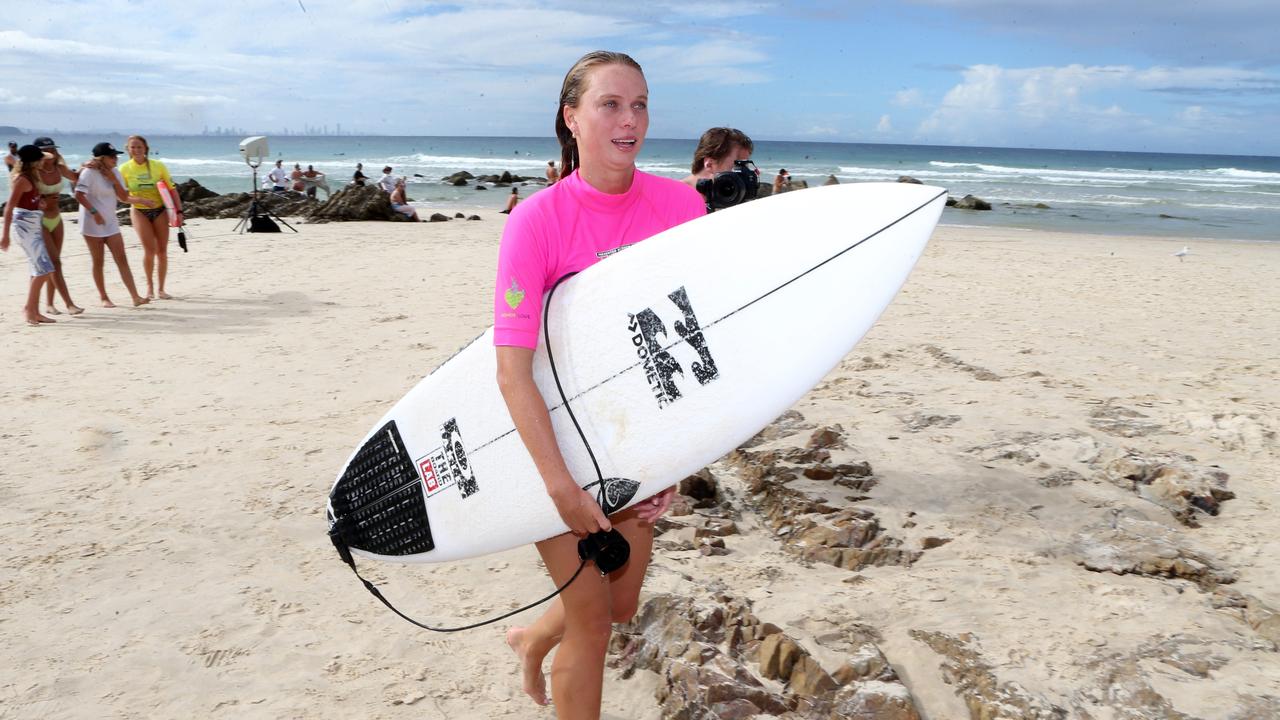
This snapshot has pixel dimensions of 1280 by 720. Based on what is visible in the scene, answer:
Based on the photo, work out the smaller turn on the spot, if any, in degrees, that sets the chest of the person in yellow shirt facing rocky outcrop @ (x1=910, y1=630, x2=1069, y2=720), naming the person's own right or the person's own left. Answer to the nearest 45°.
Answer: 0° — they already face it

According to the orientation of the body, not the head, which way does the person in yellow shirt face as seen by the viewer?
toward the camera

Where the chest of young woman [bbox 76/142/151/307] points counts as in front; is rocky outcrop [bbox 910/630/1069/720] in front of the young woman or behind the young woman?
in front

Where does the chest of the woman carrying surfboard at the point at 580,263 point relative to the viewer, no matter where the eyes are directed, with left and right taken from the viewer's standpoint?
facing the viewer and to the right of the viewer

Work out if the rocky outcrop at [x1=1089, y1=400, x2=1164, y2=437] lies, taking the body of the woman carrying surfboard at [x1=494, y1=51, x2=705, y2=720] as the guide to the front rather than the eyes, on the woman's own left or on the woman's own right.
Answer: on the woman's own left

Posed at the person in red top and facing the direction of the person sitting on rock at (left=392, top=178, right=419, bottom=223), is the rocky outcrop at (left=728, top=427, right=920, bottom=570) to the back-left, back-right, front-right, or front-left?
back-right

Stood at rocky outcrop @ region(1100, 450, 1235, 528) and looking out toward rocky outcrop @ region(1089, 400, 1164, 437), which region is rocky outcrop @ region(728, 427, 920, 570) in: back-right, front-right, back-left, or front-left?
back-left

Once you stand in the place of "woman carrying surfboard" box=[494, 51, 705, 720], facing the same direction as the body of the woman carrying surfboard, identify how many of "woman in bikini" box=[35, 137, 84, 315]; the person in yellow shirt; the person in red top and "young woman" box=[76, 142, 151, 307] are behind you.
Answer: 4
